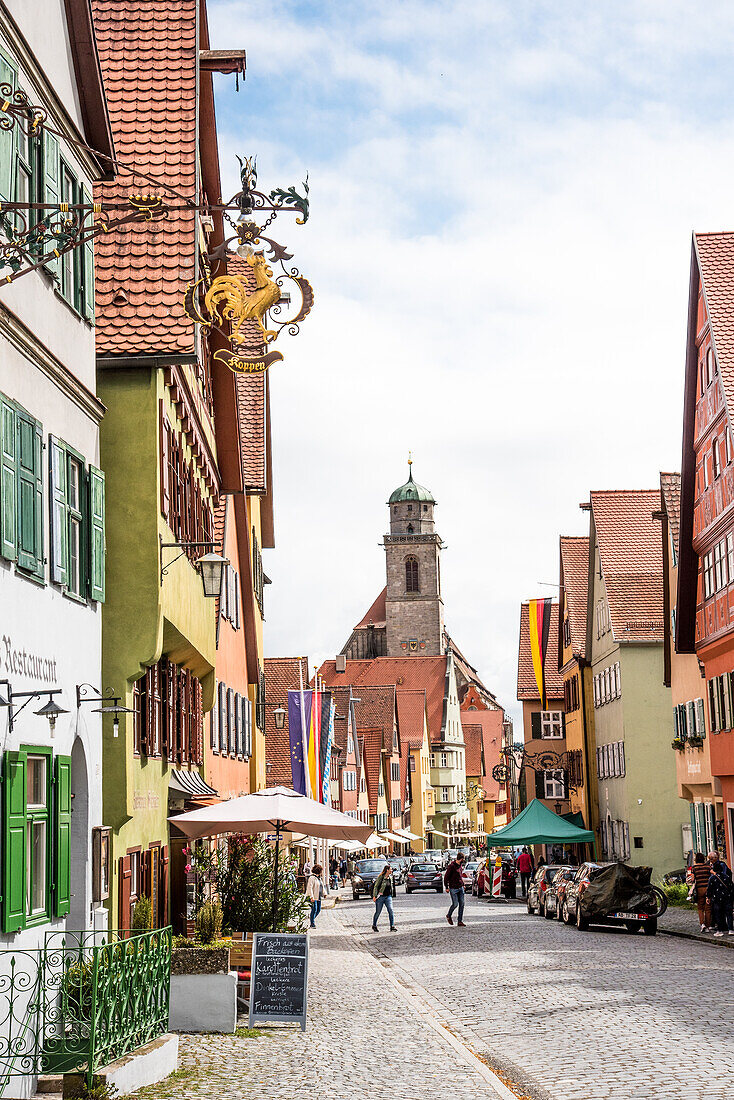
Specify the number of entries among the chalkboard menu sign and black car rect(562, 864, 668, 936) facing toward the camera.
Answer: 1

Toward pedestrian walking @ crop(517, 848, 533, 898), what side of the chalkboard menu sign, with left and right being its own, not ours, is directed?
back

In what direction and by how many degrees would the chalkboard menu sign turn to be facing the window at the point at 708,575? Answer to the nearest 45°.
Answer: approximately 135° to its left

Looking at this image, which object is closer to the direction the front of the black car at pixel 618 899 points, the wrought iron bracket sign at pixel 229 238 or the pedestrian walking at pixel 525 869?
the pedestrian walking

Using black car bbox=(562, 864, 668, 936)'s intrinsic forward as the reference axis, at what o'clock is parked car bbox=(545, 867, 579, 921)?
The parked car is roughly at 1 o'clock from the black car.

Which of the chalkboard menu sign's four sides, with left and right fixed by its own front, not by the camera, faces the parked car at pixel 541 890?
back

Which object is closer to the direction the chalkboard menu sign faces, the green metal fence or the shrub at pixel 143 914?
the green metal fence

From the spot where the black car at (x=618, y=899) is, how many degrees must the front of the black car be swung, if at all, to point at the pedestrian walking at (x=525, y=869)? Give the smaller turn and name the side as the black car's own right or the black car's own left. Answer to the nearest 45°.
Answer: approximately 45° to the black car's own right

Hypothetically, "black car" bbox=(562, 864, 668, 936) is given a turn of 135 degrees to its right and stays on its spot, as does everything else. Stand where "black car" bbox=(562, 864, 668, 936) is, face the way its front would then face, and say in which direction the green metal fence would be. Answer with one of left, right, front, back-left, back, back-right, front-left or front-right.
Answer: right

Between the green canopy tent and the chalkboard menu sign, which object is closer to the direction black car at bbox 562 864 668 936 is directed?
the green canopy tent

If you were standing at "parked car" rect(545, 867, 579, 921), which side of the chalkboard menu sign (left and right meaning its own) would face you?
back

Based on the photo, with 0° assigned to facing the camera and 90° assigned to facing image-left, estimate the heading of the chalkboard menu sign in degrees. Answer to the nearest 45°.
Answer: approximately 0°

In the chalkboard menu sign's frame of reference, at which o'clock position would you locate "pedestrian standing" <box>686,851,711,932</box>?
The pedestrian standing is roughly at 7 o'clock from the chalkboard menu sign.
